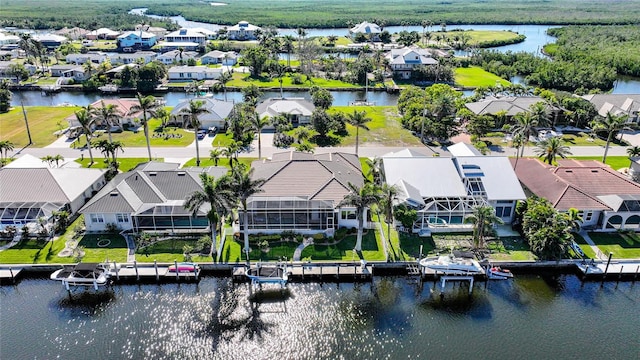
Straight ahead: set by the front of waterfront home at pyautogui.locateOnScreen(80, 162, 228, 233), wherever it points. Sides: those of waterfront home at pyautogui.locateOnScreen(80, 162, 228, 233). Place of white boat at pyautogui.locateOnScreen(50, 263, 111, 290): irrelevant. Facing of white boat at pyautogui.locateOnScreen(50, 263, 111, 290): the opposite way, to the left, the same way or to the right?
to the left

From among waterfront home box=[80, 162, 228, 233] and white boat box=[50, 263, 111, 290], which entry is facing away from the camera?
the waterfront home

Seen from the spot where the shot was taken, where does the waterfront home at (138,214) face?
facing away from the viewer

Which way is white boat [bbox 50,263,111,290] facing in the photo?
to the viewer's left

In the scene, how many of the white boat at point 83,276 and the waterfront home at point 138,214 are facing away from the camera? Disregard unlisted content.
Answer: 1

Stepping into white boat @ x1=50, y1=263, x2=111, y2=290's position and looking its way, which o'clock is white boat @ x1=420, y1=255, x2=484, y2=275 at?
white boat @ x1=420, y1=255, x2=484, y2=275 is roughly at 7 o'clock from white boat @ x1=50, y1=263, x2=111, y2=290.

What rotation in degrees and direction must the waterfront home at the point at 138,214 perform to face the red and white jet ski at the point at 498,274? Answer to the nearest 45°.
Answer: approximately 135° to its right

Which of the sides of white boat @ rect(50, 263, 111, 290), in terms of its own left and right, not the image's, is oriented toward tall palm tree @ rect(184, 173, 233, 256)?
back

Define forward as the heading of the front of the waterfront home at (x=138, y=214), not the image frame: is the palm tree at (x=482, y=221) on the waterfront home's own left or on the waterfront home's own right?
on the waterfront home's own right
